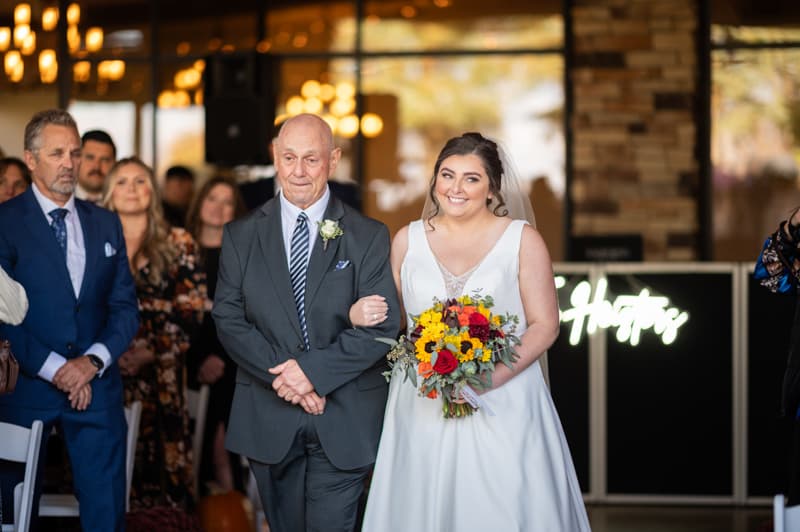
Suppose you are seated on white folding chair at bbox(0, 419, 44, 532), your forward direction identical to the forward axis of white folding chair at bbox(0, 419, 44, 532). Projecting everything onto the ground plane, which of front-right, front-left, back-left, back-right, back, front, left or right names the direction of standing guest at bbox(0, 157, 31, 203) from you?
back-right

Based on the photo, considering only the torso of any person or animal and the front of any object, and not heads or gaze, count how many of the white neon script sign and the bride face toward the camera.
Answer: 2

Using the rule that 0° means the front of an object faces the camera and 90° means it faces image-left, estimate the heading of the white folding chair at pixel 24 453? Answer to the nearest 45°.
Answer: approximately 45°

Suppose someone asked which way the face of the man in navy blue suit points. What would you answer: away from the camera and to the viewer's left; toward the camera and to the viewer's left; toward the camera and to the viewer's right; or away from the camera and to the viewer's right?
toward the camera and to the viewer's right

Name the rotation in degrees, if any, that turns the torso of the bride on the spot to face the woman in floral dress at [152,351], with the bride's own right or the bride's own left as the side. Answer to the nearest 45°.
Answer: approximately 135° to the bride's own right

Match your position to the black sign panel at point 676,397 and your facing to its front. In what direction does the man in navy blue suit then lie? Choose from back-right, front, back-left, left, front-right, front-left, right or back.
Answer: front-right
